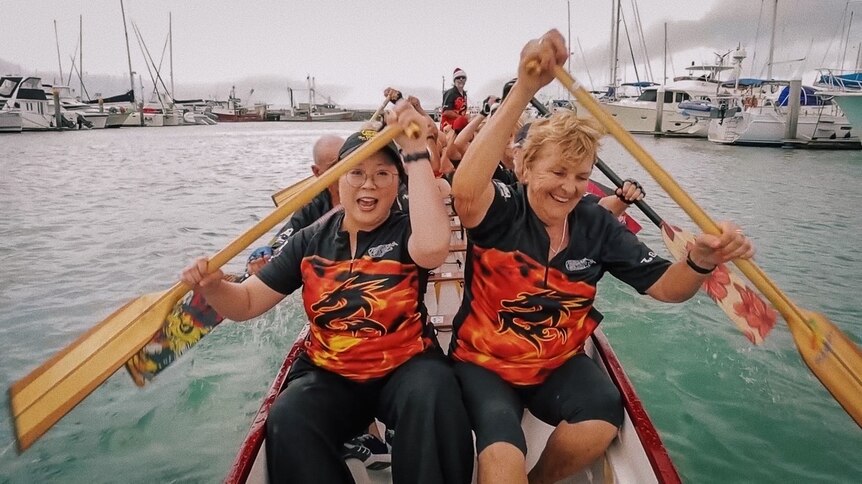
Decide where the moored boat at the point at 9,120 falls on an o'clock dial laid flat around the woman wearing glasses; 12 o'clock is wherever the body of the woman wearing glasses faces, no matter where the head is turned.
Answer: The moored boat is roughly at 5 o'clock from the woman wearing glasses.

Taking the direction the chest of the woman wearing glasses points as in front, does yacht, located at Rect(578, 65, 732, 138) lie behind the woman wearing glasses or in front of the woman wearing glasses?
behind

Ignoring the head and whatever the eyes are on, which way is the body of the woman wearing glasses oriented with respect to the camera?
toward the camera

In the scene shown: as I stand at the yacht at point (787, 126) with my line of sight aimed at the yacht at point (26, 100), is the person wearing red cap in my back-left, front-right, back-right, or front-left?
front-left

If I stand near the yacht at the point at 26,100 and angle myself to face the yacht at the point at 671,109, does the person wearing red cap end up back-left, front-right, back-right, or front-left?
front-right

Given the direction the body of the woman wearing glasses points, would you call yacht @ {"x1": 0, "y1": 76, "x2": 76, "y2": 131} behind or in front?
behind

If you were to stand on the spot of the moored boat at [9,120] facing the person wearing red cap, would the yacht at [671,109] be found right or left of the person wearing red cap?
left

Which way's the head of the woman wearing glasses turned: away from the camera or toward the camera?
toward the camera

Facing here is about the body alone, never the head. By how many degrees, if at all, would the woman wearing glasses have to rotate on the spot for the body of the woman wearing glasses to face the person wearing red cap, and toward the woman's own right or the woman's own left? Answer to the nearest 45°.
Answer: approximately 180°

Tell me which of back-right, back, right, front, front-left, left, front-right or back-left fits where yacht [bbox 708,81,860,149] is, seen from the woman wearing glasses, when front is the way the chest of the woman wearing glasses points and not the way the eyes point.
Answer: back-left
